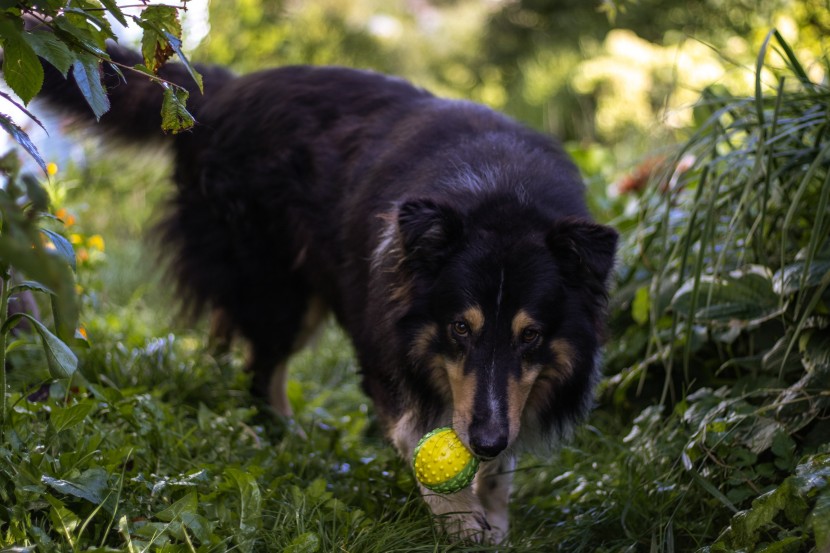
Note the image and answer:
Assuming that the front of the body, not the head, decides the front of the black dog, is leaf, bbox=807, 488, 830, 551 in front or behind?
in front

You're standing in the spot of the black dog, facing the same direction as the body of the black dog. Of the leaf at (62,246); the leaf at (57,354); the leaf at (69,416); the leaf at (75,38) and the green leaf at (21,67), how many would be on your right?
5

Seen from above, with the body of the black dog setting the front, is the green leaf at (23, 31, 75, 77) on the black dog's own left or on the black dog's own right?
on the black dog's own right

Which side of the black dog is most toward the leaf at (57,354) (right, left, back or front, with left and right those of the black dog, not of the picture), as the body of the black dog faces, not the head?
right

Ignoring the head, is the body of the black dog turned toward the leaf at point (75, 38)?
no

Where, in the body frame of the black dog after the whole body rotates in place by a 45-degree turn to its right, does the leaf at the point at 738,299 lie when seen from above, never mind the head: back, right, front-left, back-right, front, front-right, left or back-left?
left

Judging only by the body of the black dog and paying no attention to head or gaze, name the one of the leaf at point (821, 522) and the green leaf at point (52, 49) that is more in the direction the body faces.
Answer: the leaf

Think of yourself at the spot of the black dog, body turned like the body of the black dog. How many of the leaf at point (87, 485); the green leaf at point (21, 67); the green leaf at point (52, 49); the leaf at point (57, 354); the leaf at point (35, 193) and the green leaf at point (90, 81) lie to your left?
0

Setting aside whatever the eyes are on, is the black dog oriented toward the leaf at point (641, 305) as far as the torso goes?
no

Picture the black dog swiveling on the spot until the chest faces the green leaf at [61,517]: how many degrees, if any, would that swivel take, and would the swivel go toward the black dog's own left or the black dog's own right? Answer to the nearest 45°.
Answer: approximately 90° to the black dog's own right

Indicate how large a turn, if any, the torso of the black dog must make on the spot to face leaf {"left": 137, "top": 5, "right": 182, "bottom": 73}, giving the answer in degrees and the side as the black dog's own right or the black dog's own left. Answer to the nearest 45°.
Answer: approximately 90° to the black dog's own right

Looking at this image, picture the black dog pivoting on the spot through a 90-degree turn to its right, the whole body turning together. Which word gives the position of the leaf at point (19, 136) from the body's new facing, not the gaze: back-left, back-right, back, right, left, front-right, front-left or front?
front

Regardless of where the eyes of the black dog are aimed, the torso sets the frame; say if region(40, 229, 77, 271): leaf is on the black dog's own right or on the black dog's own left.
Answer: on the black dog's own right

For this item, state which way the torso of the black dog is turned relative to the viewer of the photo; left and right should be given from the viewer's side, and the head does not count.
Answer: facing the viewer and to the right of the viewer

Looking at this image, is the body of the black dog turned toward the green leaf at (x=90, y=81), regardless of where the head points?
no

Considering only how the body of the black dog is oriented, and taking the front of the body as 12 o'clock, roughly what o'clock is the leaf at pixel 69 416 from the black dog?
The leaf is roughly at 3 o'clock from the black dog.
